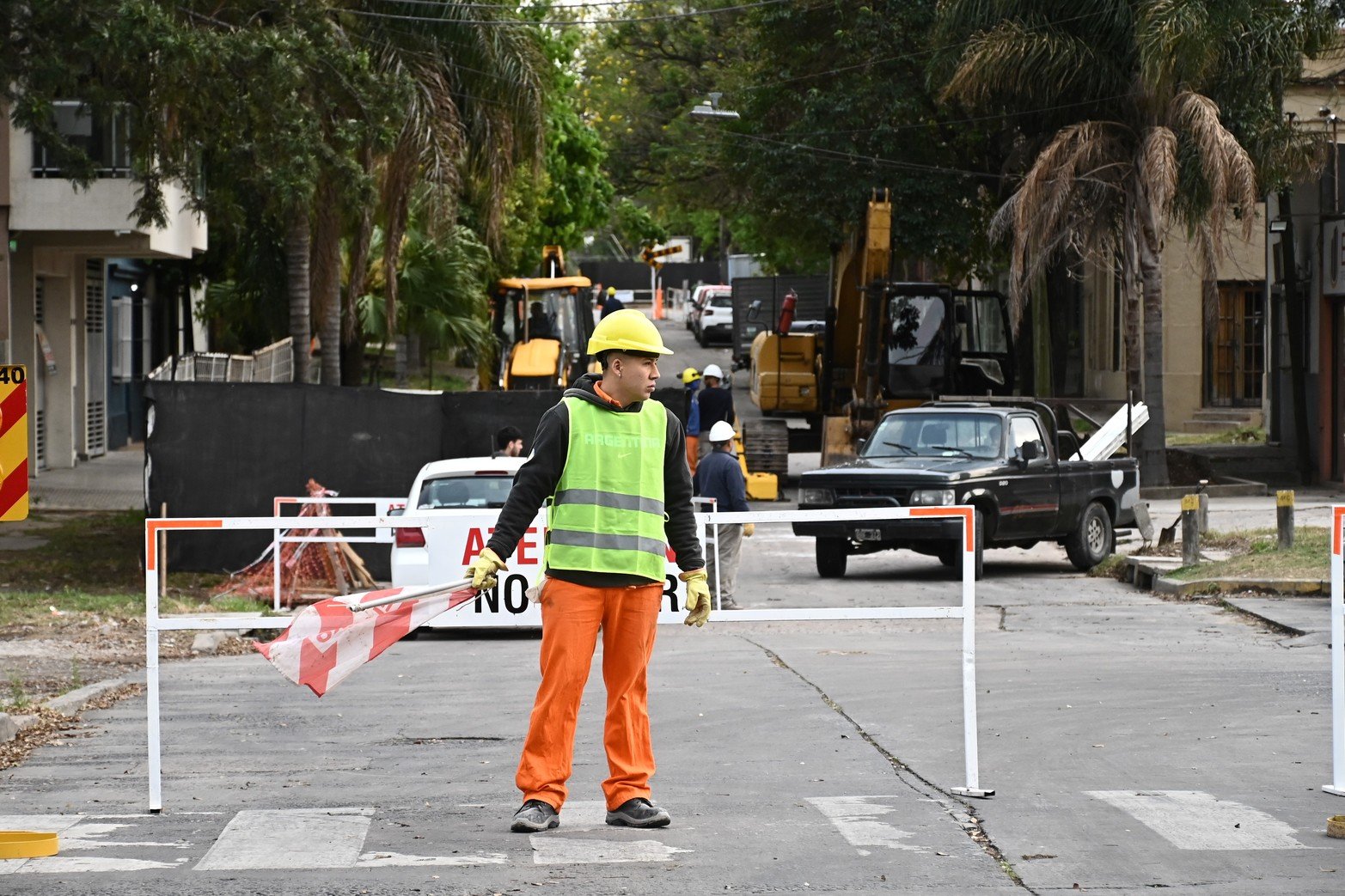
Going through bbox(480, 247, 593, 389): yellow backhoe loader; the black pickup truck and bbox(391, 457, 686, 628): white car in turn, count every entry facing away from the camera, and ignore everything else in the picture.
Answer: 1

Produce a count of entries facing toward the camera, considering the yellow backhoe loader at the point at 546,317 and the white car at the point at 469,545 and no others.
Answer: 1

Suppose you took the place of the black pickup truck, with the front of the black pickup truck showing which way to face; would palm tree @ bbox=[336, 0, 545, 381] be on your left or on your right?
on your right

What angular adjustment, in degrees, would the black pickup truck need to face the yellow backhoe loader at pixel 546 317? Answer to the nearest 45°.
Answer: approximately 90° to its right

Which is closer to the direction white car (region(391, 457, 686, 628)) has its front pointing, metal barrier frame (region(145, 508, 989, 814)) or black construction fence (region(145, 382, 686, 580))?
the black construction fence

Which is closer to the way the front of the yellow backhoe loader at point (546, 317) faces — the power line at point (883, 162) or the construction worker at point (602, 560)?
the construction worker

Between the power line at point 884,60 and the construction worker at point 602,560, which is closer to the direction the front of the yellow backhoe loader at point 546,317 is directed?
the construction worker

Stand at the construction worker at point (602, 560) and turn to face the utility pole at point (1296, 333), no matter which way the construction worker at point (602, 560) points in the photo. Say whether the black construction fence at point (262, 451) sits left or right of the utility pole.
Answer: left

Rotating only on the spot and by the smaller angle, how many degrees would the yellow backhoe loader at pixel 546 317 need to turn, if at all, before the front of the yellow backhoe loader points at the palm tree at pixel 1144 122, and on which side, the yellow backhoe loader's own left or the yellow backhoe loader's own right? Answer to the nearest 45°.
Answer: approximately 45° to the yellow backhoe loader's own left

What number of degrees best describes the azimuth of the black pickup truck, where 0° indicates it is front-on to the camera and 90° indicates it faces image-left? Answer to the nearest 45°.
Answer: approximately 45°

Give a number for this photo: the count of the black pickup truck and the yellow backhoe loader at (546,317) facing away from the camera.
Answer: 0

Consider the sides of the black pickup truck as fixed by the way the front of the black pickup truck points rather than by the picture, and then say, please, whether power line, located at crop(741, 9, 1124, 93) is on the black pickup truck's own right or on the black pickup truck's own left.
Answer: on the black pickup truck's own right

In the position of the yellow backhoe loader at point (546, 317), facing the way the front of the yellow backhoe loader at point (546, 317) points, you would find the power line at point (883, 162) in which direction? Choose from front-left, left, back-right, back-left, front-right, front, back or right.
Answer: left

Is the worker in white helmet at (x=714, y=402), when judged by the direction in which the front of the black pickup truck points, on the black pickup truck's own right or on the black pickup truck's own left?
on the black pickup truck's own right

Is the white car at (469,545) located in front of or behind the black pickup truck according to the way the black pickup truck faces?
in front

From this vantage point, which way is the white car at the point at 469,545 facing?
away from the camera

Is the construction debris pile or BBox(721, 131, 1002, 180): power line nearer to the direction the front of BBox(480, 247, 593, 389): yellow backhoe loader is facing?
the construction debris pile

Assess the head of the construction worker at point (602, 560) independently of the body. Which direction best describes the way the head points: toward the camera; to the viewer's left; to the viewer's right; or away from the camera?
to the viewer's right
